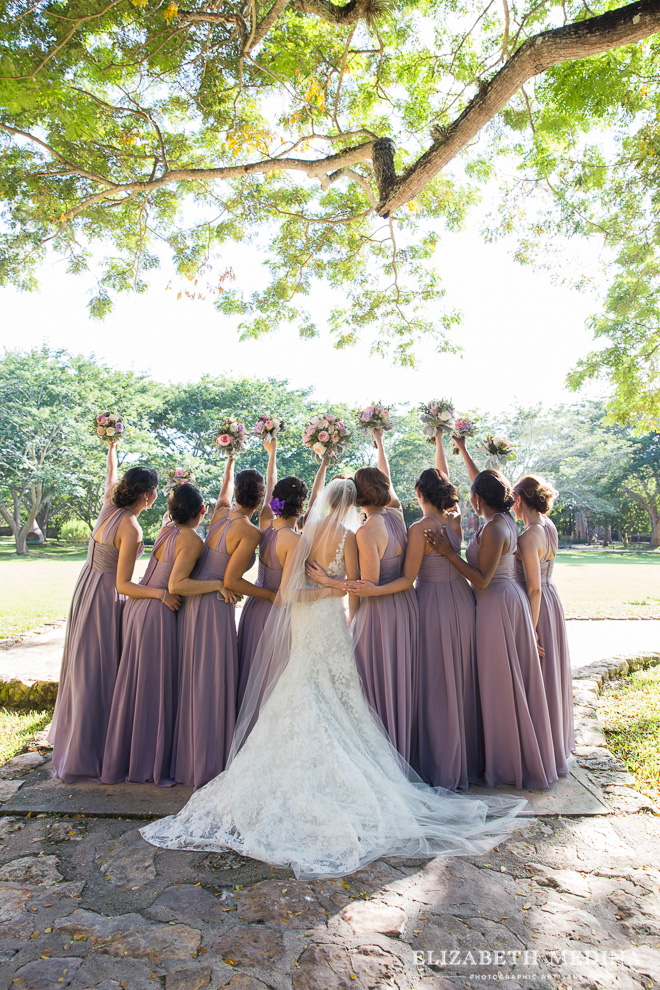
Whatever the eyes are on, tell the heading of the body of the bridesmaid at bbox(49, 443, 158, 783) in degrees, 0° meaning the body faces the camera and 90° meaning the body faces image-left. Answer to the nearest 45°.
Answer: approximately 225°

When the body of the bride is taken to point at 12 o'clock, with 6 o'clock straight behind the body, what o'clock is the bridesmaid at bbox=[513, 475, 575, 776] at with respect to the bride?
The bridesmaid is roughly at 2 o'clock from the bride.

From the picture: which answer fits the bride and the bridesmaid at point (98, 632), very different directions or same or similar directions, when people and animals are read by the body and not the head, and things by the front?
same or similar directions

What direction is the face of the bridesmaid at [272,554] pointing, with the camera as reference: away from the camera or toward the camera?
away from the camera

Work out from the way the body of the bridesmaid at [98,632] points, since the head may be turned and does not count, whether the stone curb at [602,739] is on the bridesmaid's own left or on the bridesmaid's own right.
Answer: on the bridesmaid's own right

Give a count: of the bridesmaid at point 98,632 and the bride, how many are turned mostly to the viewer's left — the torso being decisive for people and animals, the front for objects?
0

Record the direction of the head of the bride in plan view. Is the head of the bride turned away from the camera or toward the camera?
away from the camera

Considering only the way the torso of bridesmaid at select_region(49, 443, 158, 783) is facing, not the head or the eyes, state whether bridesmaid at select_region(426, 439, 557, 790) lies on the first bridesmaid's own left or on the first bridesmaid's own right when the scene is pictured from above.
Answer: on the first bridesmaid's own right

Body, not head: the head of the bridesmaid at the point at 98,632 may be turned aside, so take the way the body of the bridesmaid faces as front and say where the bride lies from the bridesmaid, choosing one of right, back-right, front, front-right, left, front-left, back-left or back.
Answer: right

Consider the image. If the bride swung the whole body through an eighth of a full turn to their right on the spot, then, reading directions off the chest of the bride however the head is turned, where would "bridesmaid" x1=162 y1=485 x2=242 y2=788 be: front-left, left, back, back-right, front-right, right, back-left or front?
left

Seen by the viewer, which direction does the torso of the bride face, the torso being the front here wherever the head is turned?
away from the camera

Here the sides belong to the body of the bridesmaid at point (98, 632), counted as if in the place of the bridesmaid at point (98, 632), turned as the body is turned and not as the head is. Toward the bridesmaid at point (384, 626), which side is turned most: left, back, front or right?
right

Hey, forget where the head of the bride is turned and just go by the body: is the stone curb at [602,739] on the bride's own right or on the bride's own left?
on the bride's own right
